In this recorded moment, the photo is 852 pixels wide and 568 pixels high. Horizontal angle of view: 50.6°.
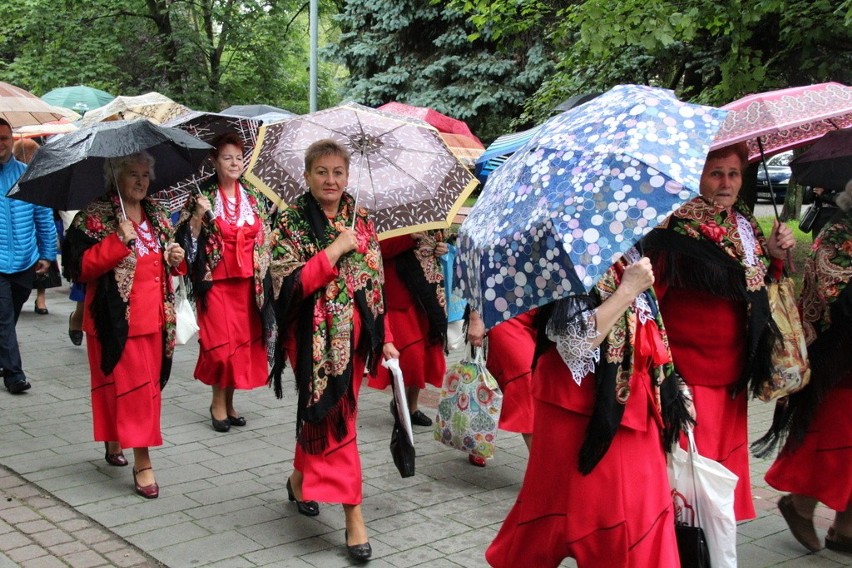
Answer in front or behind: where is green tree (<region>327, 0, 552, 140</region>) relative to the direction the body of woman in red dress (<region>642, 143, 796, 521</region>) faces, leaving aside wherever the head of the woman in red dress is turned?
behind
